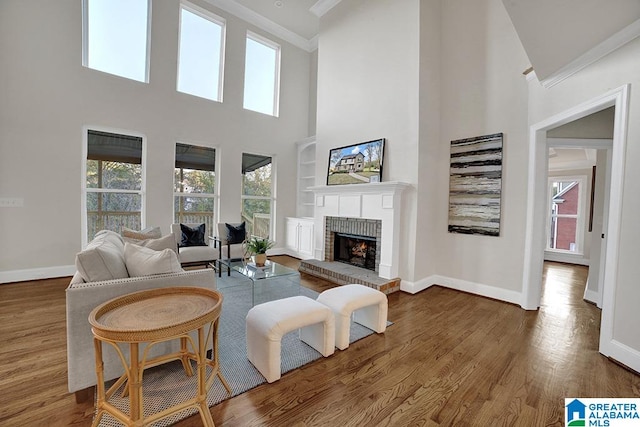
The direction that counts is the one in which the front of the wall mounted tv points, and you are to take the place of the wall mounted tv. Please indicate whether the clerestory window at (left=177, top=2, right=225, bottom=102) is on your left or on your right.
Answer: on your right

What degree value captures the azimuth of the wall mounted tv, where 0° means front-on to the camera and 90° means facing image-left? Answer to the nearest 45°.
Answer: approximately 45°

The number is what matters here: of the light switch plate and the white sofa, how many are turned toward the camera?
1

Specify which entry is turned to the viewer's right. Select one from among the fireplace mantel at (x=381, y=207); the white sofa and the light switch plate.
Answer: the white sofa

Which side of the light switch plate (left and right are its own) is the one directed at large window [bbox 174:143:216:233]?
left

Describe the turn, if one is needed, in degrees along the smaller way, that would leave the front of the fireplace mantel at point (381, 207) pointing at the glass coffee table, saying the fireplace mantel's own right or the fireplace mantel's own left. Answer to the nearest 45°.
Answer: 0° — it already faces it

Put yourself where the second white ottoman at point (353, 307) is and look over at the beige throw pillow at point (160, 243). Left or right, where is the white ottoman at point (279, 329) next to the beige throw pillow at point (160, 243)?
left

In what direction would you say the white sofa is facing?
to the viewer's right

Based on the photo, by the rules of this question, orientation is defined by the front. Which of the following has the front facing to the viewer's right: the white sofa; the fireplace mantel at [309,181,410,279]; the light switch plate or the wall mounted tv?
the white sofa

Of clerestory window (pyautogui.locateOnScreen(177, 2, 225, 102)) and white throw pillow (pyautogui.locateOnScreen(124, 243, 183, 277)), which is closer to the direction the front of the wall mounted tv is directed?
the white throw pillow

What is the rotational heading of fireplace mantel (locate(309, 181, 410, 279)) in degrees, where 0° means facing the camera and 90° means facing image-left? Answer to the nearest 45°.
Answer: approximately 45°

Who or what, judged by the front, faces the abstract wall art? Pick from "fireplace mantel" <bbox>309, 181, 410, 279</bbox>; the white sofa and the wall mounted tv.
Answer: the white sofa
